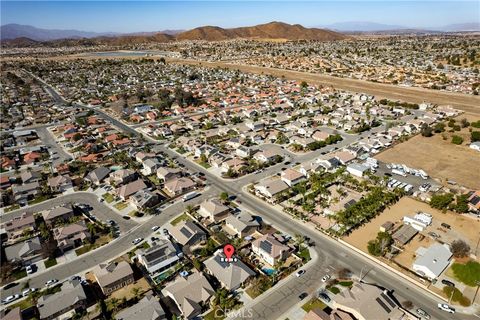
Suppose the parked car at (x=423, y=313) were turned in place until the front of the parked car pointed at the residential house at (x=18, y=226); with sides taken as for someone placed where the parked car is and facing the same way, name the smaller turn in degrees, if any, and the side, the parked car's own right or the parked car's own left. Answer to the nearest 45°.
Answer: approximately 135° to the parked car's own right

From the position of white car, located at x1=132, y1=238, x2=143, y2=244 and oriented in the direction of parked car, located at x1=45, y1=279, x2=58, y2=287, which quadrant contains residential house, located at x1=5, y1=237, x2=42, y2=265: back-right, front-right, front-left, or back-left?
front-right

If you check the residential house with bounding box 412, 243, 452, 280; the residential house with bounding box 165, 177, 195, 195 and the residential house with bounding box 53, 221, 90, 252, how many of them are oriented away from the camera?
0

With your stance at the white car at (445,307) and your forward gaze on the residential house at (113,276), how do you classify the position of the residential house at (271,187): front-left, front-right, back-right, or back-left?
front-right

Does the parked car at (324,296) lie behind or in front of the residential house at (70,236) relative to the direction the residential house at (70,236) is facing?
in front

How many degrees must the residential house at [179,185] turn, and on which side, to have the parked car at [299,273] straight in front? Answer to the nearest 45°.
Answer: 0° — it already faces it

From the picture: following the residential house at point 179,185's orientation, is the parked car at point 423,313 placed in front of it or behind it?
in front

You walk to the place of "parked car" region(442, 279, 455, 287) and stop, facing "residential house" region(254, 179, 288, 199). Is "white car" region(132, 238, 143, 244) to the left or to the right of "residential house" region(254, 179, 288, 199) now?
left

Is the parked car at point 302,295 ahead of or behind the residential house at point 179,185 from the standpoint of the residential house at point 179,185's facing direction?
ahead

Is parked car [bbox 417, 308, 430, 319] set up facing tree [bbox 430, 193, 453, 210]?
no
